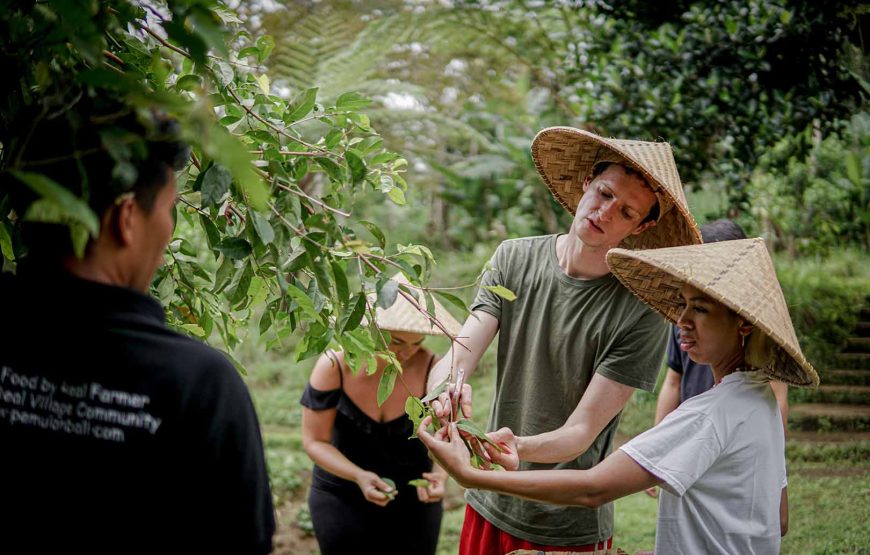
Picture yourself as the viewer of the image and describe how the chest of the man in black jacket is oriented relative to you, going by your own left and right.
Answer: facing away from the viewer and to the right of the viewer

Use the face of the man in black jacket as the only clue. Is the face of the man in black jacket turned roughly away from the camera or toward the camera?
away from the camera

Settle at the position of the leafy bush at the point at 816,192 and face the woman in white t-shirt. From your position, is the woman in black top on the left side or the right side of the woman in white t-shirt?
right

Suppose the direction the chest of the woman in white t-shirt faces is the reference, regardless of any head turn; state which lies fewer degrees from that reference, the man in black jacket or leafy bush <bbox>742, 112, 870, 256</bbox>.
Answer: the man in black jacket

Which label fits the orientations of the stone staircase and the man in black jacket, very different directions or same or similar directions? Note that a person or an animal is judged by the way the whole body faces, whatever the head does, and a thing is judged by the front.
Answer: very different directions

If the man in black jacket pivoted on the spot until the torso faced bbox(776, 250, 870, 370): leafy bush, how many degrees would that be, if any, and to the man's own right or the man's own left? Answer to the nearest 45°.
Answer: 0° — they already face it

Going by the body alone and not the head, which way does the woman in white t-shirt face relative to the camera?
to the viewer's left

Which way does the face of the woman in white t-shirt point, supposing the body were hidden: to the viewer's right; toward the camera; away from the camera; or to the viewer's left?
to the viewer's left
